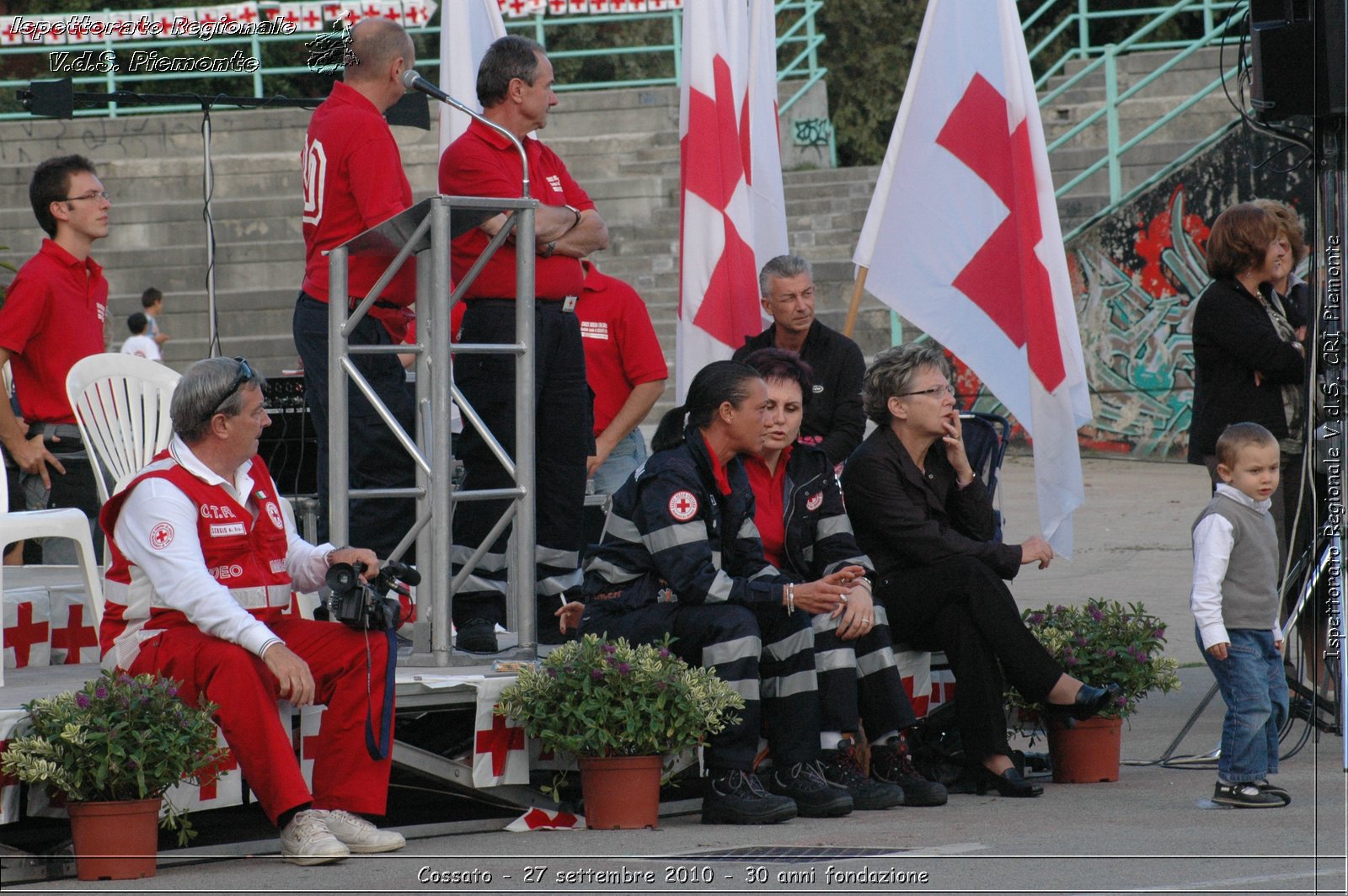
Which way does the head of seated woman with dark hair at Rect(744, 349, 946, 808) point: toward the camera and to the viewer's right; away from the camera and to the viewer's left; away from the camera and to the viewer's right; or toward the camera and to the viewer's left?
toward the camera and to the viewer's left

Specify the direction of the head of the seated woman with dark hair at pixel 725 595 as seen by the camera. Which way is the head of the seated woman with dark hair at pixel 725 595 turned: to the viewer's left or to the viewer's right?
to the viewer's right

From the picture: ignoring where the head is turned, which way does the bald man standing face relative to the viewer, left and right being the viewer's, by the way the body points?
facing away from the viewer and to the right of the viewer

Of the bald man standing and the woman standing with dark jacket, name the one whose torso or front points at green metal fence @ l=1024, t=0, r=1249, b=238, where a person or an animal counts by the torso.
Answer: the bald man standing

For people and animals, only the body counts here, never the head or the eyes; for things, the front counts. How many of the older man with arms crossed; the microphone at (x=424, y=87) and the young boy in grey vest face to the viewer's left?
1

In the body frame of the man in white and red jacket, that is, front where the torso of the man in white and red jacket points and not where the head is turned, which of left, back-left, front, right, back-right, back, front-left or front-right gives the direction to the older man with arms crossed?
left

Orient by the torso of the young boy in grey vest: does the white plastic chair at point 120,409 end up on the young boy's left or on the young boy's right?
on the young boy's right

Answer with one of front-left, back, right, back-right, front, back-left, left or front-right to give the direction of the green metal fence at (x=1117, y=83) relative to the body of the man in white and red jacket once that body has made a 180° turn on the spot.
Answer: right

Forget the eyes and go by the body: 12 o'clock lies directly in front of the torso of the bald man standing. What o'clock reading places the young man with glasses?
The young man with glasses is roughly at 7 o'clock from the bald man standing.

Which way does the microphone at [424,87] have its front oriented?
to the viewer's left

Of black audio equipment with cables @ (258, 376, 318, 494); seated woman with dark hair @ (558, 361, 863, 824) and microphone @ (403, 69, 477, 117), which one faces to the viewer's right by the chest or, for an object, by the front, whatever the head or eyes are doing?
the seated woman with dark hair
